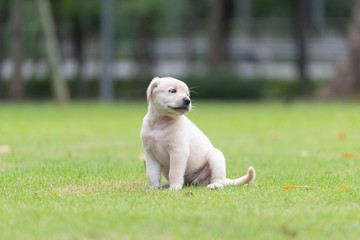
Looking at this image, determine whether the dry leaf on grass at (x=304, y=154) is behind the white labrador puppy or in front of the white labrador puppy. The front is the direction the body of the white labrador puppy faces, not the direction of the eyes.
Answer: behind

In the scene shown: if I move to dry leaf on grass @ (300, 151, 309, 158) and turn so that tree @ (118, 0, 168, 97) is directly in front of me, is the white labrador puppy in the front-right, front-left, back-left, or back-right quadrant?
back-left

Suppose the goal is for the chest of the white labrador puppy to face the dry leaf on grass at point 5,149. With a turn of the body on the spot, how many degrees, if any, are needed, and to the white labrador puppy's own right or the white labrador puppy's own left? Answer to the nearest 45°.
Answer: approximately 90° to the white labrador puppy's own right

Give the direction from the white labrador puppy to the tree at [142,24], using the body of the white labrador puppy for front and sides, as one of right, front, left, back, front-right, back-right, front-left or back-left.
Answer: back-right

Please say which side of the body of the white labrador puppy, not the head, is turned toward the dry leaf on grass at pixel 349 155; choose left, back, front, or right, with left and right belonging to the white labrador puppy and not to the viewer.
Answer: back

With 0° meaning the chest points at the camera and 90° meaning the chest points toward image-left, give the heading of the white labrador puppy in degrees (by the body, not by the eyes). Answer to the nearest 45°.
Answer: approximately 45°

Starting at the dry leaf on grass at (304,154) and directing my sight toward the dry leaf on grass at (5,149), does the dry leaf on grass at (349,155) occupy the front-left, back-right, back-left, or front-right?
back-left

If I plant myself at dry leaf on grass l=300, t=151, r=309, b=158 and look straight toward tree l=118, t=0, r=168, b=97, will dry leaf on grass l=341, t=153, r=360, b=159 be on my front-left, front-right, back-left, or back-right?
back-right
